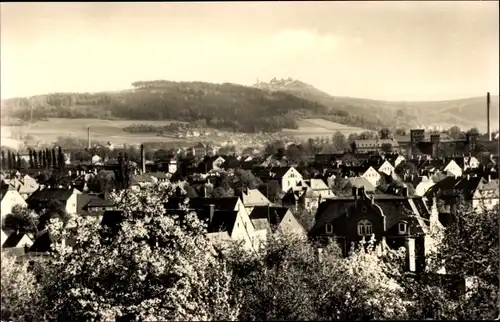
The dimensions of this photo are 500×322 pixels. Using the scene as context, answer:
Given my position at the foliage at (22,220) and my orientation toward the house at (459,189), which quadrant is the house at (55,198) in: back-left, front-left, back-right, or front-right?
front-left

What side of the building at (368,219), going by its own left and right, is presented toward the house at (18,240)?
right

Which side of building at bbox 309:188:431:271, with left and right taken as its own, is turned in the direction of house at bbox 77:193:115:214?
right

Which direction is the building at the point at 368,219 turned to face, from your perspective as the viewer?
facing the viewer

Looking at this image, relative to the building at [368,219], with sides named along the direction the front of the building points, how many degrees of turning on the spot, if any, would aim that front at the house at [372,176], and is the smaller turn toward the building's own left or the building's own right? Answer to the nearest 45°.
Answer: approximately 180°

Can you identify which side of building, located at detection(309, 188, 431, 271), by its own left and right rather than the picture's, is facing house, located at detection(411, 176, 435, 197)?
back

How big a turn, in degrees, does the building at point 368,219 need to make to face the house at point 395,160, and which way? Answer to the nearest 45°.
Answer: approximately 180°

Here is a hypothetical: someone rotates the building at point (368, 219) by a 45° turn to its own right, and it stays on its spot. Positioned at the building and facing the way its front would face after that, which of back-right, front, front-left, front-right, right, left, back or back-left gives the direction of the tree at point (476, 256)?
front-left

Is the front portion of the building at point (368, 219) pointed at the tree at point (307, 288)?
yes

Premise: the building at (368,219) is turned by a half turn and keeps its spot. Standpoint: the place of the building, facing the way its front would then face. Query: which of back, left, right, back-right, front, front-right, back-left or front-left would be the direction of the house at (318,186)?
front

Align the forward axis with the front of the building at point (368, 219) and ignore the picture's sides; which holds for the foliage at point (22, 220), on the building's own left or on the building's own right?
on the building's own right
